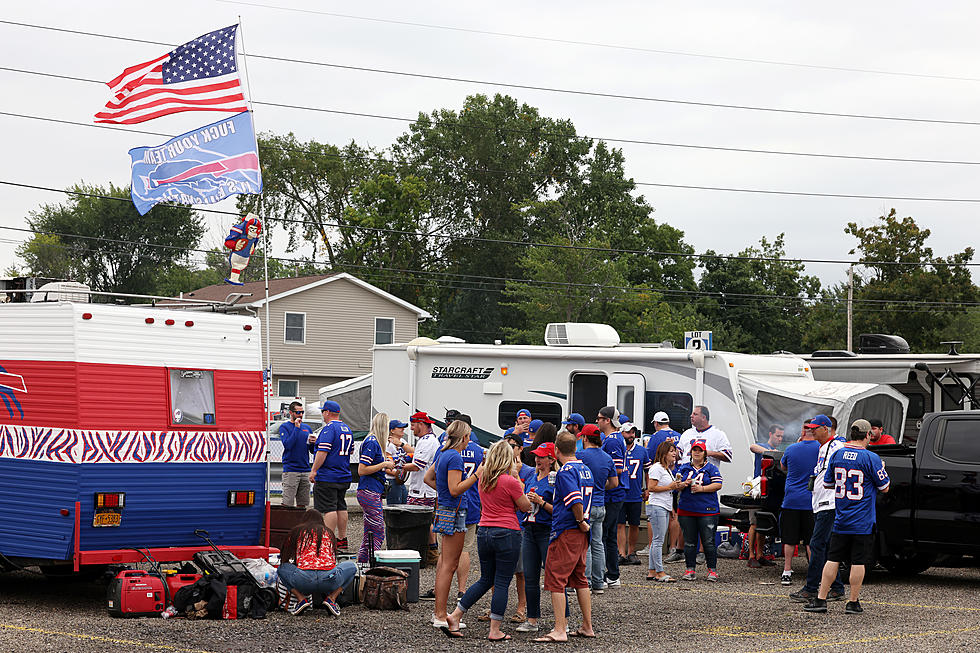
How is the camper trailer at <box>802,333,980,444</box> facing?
to the viewer's right

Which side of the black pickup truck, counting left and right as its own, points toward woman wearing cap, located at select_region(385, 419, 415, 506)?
back

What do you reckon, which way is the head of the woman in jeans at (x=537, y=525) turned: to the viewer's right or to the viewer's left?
to the viewer's left

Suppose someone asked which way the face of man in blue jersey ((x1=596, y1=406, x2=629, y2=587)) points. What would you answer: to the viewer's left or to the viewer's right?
to the viewer's left

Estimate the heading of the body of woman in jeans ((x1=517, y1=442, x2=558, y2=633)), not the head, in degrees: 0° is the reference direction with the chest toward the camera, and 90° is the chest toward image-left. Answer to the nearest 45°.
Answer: approximately 45°

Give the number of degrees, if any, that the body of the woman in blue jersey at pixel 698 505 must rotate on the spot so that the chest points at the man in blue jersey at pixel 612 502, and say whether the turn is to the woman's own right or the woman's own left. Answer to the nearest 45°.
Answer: approximately 45° to the woman's own right

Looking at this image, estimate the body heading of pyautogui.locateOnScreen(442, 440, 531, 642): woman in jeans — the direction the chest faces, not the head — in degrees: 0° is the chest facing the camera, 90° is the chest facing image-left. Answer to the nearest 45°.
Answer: approximately 225°

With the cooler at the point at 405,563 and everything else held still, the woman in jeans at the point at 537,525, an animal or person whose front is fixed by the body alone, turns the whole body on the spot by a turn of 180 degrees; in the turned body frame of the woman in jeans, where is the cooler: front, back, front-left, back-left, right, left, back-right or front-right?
left

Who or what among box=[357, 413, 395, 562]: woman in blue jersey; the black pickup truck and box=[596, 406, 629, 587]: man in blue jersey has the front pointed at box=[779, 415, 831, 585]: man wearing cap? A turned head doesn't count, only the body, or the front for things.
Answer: the woman in blue jersey

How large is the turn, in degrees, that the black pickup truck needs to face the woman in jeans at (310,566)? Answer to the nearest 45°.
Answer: approximately 135° to its right

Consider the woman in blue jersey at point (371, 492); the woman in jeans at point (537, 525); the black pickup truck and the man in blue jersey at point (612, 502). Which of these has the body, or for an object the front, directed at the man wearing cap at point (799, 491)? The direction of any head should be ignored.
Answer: the woman in blue jersey

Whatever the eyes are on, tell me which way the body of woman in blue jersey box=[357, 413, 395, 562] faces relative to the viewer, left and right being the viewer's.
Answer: facing to the right of the viewer
